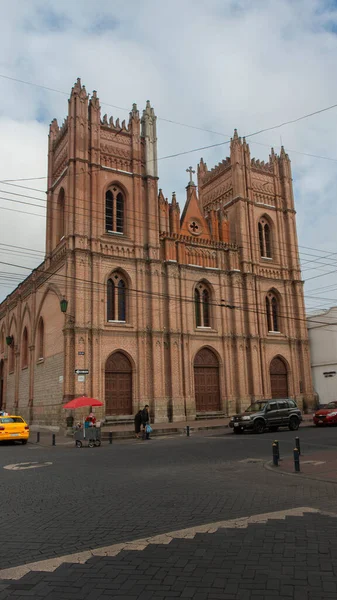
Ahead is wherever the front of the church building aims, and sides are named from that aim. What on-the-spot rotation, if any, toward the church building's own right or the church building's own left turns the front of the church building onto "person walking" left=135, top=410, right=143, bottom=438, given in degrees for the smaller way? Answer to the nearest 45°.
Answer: approximately 45° to the church building's own right

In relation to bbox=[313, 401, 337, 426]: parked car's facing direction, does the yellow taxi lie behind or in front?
in front

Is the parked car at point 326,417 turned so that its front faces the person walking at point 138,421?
yes

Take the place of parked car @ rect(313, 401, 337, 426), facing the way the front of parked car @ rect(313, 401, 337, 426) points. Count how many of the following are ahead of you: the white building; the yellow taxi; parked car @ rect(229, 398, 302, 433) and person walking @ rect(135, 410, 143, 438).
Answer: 3

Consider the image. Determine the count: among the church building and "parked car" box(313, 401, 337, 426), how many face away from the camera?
0

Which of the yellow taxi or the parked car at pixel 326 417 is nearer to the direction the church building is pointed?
the parked car

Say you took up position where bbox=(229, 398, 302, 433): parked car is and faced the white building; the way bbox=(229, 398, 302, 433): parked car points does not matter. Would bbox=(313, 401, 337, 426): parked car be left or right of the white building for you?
right

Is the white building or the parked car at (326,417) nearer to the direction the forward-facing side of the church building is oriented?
the parked car

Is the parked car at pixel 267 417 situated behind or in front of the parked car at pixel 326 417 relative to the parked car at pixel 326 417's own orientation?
in front

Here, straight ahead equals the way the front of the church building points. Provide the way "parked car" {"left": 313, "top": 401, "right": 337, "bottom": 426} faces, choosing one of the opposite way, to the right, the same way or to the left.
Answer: to the right

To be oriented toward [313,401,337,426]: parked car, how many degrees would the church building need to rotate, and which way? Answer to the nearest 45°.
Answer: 0° — it already faces it

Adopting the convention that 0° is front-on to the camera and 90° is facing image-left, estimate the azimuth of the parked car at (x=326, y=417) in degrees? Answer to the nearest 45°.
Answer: approximately 45°

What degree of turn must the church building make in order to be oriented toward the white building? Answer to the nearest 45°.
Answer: approximately 90° to its left

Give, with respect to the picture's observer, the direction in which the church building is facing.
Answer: facing the viewer and to the right of the viewer
